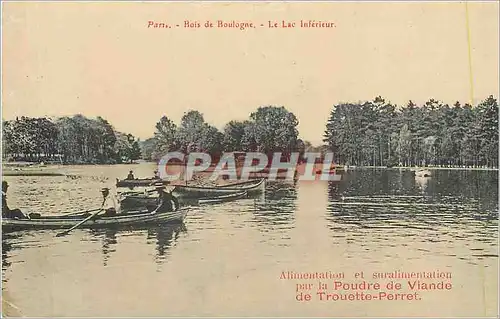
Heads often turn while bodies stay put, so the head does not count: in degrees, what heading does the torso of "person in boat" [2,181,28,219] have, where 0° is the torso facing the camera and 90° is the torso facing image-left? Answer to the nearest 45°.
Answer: approximately 270°
